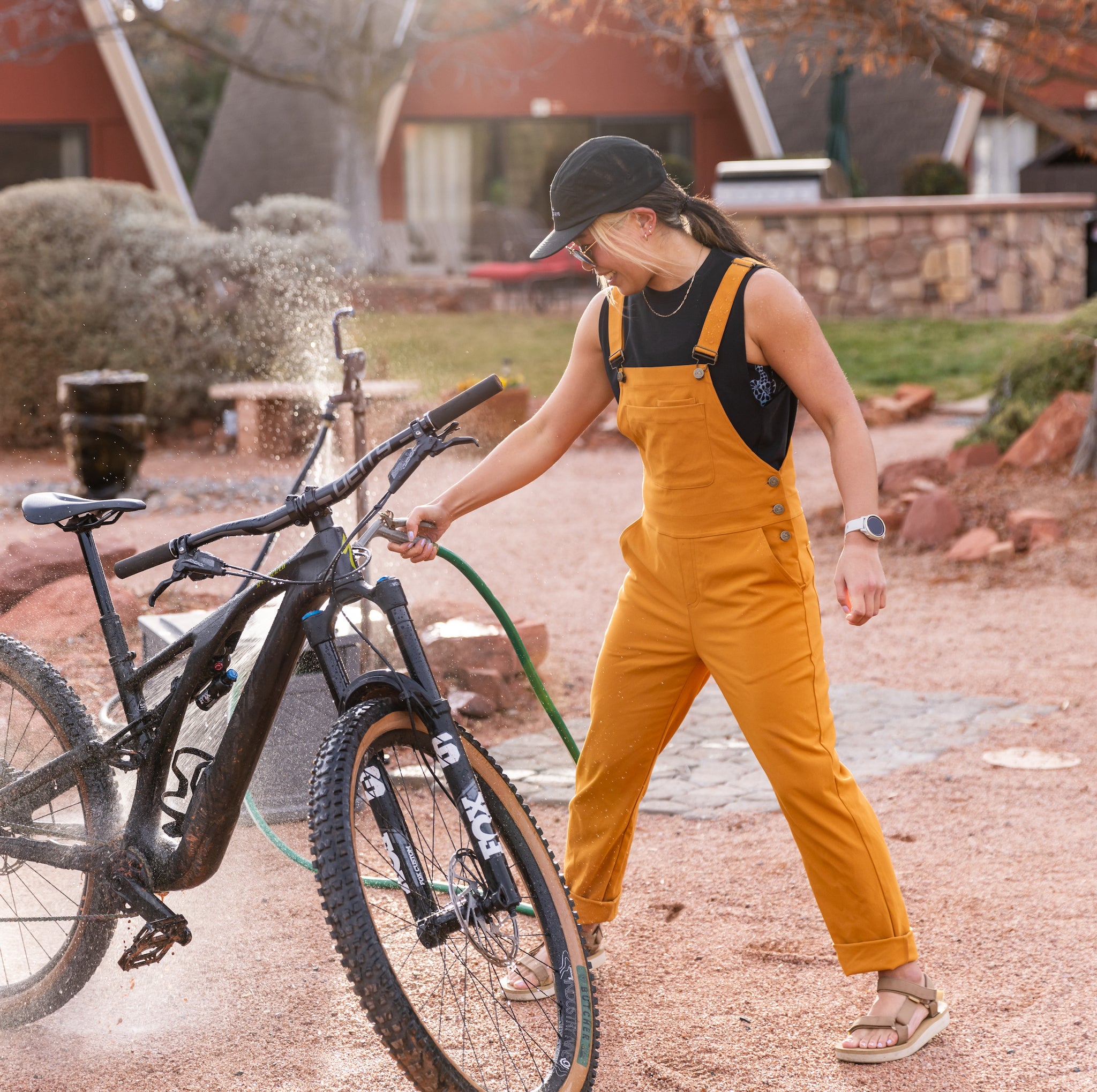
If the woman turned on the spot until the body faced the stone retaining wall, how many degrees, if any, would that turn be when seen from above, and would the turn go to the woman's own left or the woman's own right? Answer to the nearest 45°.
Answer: approximately 135° to the woman's own right

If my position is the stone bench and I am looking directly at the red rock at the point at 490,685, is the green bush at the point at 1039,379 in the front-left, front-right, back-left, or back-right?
front-left

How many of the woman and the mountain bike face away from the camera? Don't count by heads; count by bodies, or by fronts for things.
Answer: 0

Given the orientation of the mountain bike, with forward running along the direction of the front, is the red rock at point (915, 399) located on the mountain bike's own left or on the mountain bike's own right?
on the mountain bike's own left

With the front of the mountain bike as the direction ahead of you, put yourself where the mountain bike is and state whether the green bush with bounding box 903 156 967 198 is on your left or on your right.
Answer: on your left

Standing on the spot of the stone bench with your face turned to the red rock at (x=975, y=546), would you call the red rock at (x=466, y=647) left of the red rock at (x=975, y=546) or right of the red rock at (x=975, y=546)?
right

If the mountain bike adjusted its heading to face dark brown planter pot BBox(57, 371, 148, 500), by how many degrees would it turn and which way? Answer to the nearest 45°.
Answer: approximately 135° to its left

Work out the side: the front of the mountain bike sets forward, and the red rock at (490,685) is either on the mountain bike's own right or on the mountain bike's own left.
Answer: on the mountain bike's own left

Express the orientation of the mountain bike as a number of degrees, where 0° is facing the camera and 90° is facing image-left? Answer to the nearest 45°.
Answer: approximately 315°

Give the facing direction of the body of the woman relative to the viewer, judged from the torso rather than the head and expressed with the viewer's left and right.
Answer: facing the viewer and to the left of the viewer

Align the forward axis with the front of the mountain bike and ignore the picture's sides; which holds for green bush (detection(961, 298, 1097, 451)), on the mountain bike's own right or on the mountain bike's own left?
on the mountain bike's own left

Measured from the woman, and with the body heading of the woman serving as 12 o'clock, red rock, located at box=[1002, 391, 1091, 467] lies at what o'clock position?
The red rock is roughly at 5 o'clock from the woman.

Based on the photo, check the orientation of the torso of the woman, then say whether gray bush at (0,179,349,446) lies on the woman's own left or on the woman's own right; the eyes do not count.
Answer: on the woman's own right

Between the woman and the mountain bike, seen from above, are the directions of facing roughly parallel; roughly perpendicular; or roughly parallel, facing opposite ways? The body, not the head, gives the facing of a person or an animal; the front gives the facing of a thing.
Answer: roughly perpendicular
